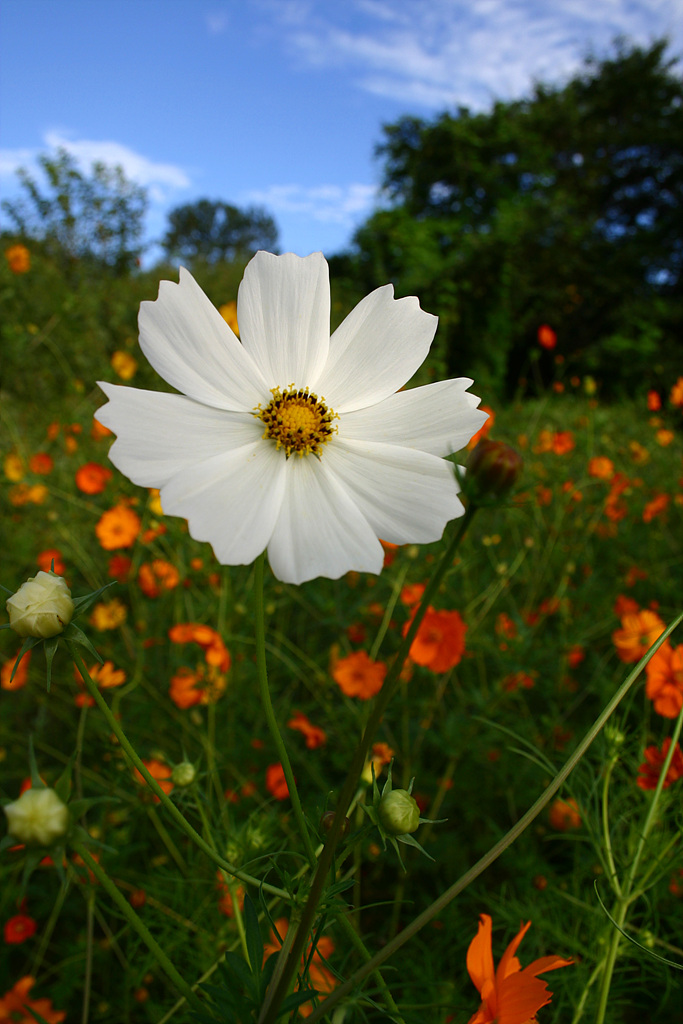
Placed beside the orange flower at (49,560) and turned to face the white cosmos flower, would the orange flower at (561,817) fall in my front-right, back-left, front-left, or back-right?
front-left

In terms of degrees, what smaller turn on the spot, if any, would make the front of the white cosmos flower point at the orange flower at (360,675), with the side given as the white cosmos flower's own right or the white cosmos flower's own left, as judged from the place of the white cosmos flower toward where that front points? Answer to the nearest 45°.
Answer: approximately 180°

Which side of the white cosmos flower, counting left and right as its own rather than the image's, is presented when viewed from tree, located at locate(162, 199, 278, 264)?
back

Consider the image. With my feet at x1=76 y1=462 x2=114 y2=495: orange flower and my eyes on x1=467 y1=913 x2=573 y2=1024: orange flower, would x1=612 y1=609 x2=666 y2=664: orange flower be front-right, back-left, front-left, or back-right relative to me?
front-left

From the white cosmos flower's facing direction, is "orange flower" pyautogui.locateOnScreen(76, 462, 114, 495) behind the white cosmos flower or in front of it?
behind

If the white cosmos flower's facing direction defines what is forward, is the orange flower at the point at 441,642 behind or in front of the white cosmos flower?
behind

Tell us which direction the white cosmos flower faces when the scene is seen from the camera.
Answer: facing the viewer

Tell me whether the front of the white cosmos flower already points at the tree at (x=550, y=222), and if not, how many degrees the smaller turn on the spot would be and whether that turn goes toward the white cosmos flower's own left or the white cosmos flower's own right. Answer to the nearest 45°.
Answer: approximately 180°

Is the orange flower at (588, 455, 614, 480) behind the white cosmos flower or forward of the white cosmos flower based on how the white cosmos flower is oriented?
behind
